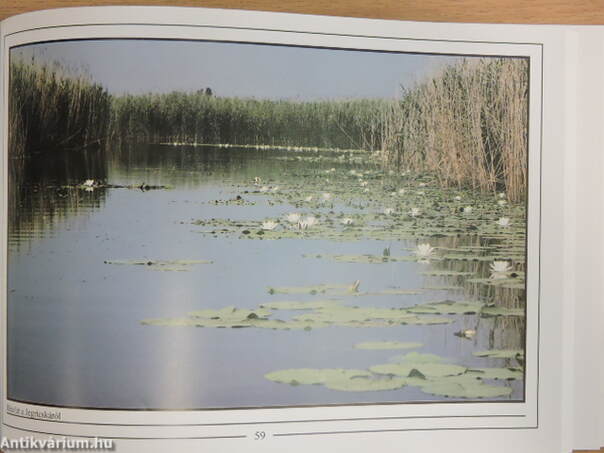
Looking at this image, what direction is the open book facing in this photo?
toward the camera
